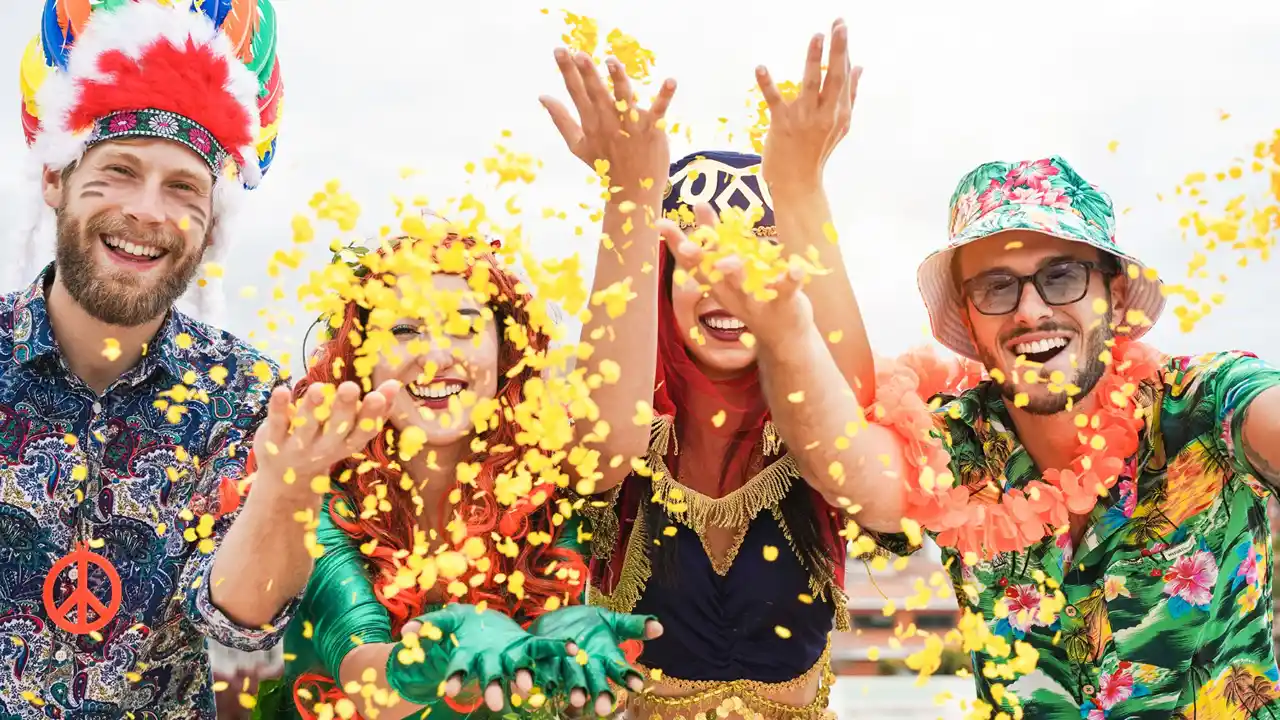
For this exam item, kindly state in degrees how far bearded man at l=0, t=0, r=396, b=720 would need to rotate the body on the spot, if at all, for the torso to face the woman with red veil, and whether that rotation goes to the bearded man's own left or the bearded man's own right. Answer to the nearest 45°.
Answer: approximately 45° to the bearded man's own left

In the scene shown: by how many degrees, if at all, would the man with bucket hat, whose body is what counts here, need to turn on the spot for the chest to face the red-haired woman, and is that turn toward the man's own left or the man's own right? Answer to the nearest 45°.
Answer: approximately 45° to the man's own right

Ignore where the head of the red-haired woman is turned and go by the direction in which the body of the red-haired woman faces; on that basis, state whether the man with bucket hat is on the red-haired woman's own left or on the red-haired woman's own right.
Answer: on the red-haired woman's own left

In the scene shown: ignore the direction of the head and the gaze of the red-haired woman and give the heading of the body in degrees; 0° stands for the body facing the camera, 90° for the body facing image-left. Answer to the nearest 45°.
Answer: approximately 0°

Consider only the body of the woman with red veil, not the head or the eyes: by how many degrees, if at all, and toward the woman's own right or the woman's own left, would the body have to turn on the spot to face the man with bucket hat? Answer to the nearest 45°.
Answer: approximately 90° to the woman's own left
